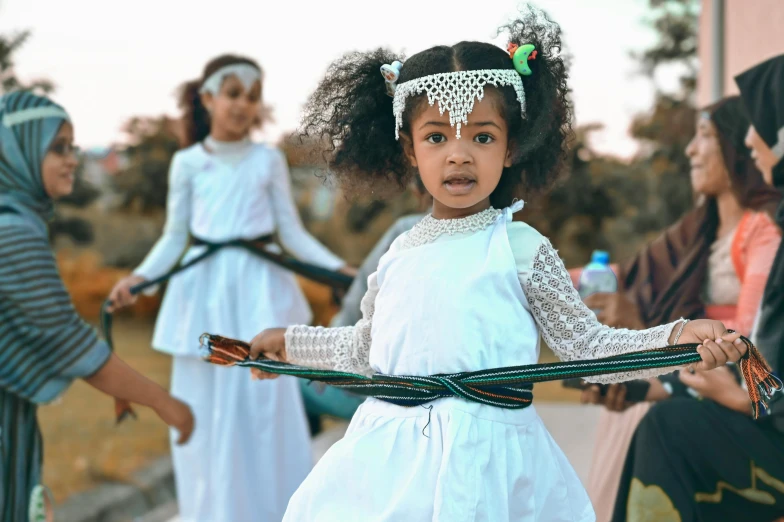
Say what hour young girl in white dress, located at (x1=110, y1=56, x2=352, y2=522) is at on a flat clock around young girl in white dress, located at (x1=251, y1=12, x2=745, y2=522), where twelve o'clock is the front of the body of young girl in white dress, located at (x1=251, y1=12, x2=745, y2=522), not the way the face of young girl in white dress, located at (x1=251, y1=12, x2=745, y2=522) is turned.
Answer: young girl in white dress, located at (x1=110, y1=56, x2=352, y2=522) is roughly at 5 o'clock from young girl in white dress, located at (x1=251, y1=12, x2=745, y2=522).

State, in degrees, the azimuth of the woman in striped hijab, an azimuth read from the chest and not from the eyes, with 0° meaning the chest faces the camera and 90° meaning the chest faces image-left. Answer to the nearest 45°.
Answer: approximately 270°

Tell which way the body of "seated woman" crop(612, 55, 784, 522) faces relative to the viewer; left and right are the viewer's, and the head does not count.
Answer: facing to the left of the viewer

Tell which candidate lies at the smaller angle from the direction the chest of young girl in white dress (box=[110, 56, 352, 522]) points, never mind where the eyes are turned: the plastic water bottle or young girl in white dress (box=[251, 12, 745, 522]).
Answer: the young girl in white dress

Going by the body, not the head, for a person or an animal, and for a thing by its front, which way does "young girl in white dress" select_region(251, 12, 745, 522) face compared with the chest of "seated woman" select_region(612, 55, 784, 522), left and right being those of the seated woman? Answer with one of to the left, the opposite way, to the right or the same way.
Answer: to the left

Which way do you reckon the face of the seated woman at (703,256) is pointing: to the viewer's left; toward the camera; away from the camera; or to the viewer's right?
to the viewer's left

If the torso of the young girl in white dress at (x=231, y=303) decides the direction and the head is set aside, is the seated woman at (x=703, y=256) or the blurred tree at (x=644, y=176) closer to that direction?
the seated woman

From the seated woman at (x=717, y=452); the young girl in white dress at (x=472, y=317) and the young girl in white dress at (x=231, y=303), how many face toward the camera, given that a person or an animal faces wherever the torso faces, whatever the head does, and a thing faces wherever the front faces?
2

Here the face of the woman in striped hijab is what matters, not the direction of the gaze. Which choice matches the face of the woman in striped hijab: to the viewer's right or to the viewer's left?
to the viewer's right

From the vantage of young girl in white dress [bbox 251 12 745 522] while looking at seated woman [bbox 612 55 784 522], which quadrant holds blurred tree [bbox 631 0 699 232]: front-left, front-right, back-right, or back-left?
front-left

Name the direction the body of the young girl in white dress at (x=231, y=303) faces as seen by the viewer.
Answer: toward the camera

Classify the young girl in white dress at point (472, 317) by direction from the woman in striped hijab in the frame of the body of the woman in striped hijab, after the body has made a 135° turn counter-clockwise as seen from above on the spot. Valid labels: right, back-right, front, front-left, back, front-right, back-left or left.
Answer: back

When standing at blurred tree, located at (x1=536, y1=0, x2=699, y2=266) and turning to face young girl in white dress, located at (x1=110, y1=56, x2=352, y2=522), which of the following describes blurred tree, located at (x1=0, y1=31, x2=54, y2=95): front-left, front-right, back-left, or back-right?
front-right

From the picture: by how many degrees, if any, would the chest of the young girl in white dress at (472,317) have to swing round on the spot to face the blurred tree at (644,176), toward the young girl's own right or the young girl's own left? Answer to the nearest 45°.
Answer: approximately 180°

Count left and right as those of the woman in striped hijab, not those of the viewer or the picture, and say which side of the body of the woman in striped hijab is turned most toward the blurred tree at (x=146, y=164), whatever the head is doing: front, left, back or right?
left

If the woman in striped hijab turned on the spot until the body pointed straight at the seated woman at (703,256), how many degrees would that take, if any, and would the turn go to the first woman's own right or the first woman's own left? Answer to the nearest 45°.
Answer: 0° — they already face them

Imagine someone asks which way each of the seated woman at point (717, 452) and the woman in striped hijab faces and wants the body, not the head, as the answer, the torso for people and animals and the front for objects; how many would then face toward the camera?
0
